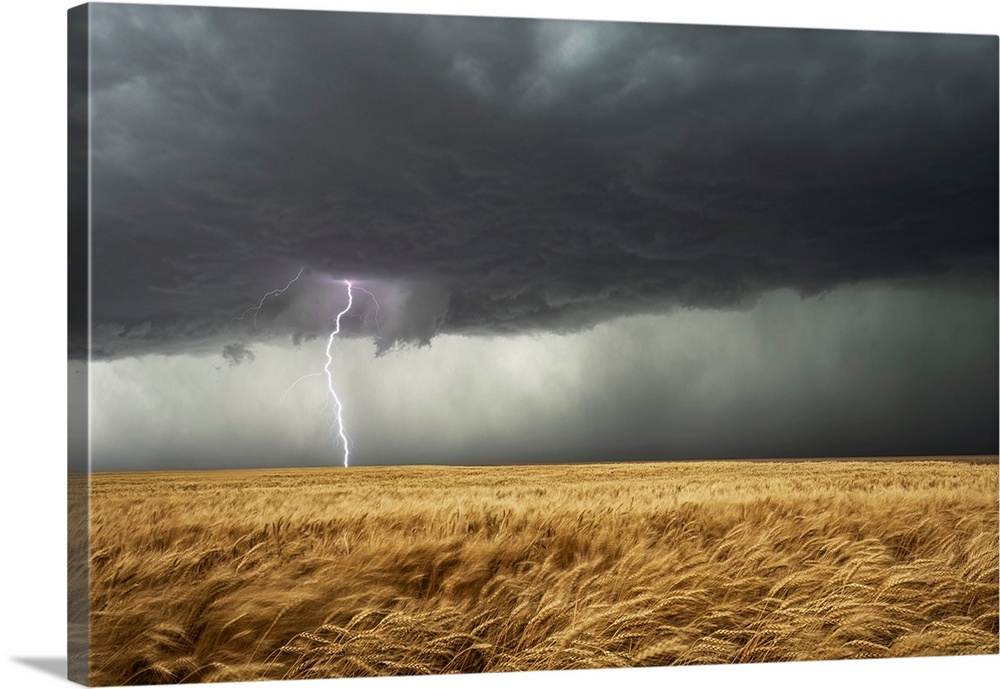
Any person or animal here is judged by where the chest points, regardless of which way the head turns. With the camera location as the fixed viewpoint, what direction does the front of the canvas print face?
facing the viewer and to the right of the viewer
